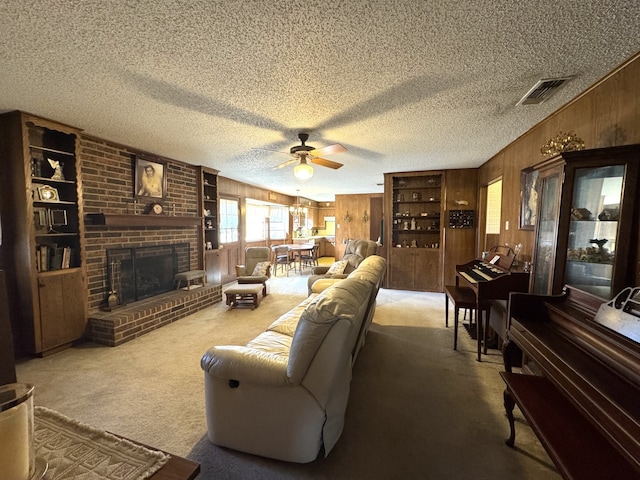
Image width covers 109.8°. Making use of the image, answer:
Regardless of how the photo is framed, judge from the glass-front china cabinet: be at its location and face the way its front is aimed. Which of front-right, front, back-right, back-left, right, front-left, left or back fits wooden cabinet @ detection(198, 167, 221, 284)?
front-right

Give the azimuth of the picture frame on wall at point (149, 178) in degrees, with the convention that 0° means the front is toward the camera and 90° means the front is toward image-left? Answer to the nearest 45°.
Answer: approximately 315°

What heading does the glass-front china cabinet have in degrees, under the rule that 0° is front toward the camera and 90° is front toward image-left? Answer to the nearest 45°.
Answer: approximately 45°

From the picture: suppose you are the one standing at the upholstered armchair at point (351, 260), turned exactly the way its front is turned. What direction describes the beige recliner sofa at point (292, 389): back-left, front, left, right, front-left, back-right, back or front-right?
front-left

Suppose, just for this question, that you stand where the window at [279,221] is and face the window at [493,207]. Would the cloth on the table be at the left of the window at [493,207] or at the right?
right

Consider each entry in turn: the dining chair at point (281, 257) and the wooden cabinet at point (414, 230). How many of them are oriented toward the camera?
1

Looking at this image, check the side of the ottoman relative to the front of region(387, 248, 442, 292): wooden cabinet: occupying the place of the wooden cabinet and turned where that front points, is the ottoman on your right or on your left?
on your right

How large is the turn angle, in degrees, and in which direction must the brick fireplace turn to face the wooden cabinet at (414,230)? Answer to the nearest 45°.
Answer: approximately 45° to its left

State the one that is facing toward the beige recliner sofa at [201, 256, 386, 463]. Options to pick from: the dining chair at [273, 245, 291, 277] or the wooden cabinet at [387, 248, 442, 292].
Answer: the wooden cabinet

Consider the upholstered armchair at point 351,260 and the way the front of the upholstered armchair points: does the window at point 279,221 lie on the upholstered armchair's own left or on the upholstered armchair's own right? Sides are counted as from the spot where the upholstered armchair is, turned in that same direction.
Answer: on the upholstered armchair's own right

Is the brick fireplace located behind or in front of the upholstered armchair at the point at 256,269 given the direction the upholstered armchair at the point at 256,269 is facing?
in front

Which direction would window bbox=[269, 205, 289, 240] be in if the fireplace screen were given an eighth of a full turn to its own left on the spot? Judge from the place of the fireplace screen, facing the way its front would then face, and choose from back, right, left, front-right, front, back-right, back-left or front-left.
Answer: front-left

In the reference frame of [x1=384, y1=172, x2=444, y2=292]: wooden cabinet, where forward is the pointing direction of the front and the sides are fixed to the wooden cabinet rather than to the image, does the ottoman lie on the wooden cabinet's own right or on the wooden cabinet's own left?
on the wooden cabinet's own right
